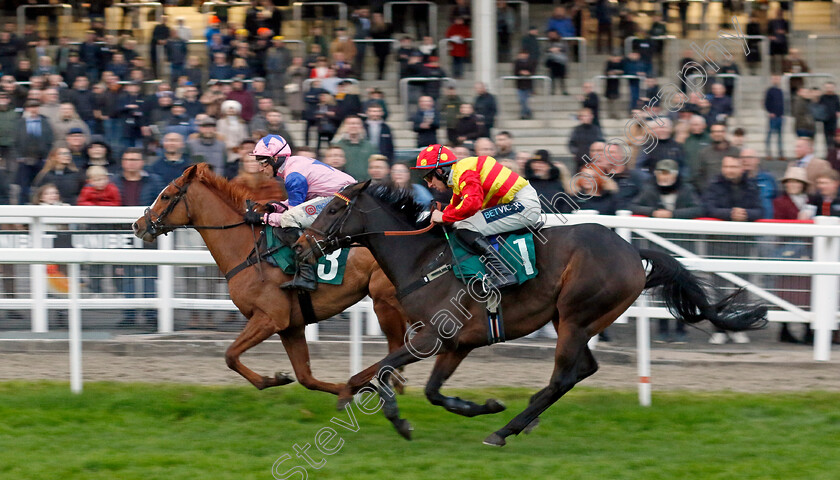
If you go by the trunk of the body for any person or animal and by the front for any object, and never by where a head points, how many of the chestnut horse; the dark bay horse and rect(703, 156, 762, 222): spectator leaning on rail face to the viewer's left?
2

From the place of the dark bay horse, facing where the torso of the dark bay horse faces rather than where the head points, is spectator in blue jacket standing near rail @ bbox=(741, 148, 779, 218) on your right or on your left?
on your right

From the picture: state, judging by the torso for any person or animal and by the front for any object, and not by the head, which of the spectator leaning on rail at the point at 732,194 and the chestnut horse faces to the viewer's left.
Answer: the chestnut horse

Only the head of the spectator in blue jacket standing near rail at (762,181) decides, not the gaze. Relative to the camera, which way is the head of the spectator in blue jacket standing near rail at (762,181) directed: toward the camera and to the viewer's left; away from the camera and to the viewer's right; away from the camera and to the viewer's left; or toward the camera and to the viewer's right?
toward the camera and to the viewer's left

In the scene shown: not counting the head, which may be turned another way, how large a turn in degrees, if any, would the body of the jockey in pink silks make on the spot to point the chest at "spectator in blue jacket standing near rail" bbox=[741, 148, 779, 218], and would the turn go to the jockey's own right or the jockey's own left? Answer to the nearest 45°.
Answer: approximately 135° to the jockey's own right

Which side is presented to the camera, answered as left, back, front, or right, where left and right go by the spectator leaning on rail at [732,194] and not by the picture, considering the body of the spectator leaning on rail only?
front

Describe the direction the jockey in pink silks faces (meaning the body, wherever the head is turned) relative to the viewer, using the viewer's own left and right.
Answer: facing to the left of the viewer

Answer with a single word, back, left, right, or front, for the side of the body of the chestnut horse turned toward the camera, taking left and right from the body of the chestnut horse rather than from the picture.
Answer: left

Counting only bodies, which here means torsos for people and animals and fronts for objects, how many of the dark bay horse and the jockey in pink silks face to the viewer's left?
2

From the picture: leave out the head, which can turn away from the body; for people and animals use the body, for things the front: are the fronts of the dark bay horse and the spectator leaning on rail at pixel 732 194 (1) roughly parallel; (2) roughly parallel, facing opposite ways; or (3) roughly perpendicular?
roughly perpendicular

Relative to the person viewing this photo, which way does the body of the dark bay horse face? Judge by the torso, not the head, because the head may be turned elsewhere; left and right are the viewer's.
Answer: facing to the left of the viewer
